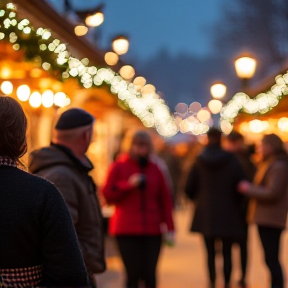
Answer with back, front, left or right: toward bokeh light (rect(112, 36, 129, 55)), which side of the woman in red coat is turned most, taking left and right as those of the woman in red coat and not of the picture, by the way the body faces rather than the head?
back

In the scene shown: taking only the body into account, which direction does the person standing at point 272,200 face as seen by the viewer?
to the viewer's left

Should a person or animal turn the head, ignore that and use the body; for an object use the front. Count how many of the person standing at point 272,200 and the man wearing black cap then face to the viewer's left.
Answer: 1

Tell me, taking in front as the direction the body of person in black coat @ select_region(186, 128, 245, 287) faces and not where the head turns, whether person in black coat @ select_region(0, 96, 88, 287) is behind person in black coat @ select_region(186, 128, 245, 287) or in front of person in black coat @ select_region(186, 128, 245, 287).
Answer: behind

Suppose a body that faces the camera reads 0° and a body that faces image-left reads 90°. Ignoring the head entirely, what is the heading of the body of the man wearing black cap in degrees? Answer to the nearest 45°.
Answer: approximately 225°

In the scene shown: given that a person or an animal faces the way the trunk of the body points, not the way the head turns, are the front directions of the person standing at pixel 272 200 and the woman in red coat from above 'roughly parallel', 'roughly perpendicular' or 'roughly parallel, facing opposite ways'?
roughly perpendicular

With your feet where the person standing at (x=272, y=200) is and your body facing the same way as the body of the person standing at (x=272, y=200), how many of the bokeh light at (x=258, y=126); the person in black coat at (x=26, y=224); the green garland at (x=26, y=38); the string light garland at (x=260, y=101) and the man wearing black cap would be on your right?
2

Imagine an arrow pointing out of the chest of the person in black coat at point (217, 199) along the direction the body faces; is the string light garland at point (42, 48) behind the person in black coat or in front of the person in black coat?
behind

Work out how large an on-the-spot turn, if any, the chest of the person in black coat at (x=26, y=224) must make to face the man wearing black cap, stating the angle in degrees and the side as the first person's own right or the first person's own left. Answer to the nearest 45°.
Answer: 0° — they already face them

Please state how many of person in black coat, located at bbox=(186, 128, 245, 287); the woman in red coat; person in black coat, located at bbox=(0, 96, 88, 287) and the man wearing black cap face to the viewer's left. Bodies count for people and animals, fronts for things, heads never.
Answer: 0

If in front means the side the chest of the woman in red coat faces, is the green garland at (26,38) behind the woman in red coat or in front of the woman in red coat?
in front

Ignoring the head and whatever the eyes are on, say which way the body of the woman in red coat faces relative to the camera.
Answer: toward the camera

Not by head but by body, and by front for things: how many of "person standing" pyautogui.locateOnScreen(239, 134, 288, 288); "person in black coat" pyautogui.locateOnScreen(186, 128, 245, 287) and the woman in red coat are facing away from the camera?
1

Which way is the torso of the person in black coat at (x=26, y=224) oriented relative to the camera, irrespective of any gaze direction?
away from the camera

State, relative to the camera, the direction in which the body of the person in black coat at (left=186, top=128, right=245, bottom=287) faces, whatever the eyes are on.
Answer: away from the camera
